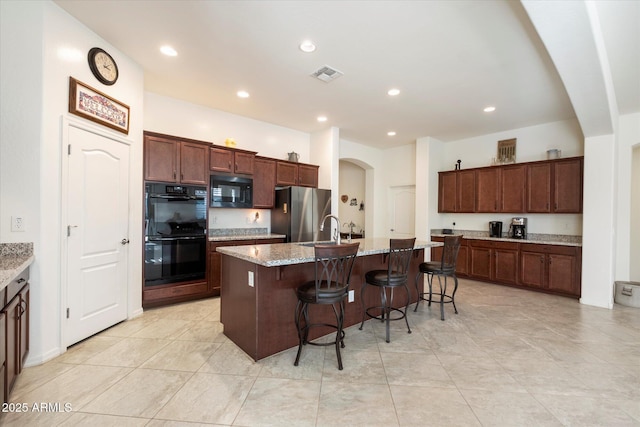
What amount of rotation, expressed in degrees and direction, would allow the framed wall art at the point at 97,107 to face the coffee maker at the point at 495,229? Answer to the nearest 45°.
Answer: approximately 45° to its left

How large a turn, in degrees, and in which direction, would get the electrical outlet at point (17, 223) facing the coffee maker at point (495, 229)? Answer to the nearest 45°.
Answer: approximately 90° to its left

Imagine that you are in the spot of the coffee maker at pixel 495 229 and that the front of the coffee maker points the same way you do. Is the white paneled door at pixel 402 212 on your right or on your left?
on your right

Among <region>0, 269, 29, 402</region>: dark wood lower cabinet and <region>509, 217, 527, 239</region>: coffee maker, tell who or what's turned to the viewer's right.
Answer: the dark wood lower cabinet

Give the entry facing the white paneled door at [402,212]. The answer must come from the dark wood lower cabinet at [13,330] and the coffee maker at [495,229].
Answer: the dark wood lower cabinet

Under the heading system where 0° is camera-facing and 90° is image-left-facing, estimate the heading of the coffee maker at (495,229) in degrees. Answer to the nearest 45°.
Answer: approximately 0°

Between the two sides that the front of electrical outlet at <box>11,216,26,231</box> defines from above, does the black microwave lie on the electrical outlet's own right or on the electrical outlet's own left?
on the electrical outlet's own left

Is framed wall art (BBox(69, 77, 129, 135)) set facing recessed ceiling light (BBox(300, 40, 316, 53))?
yes
